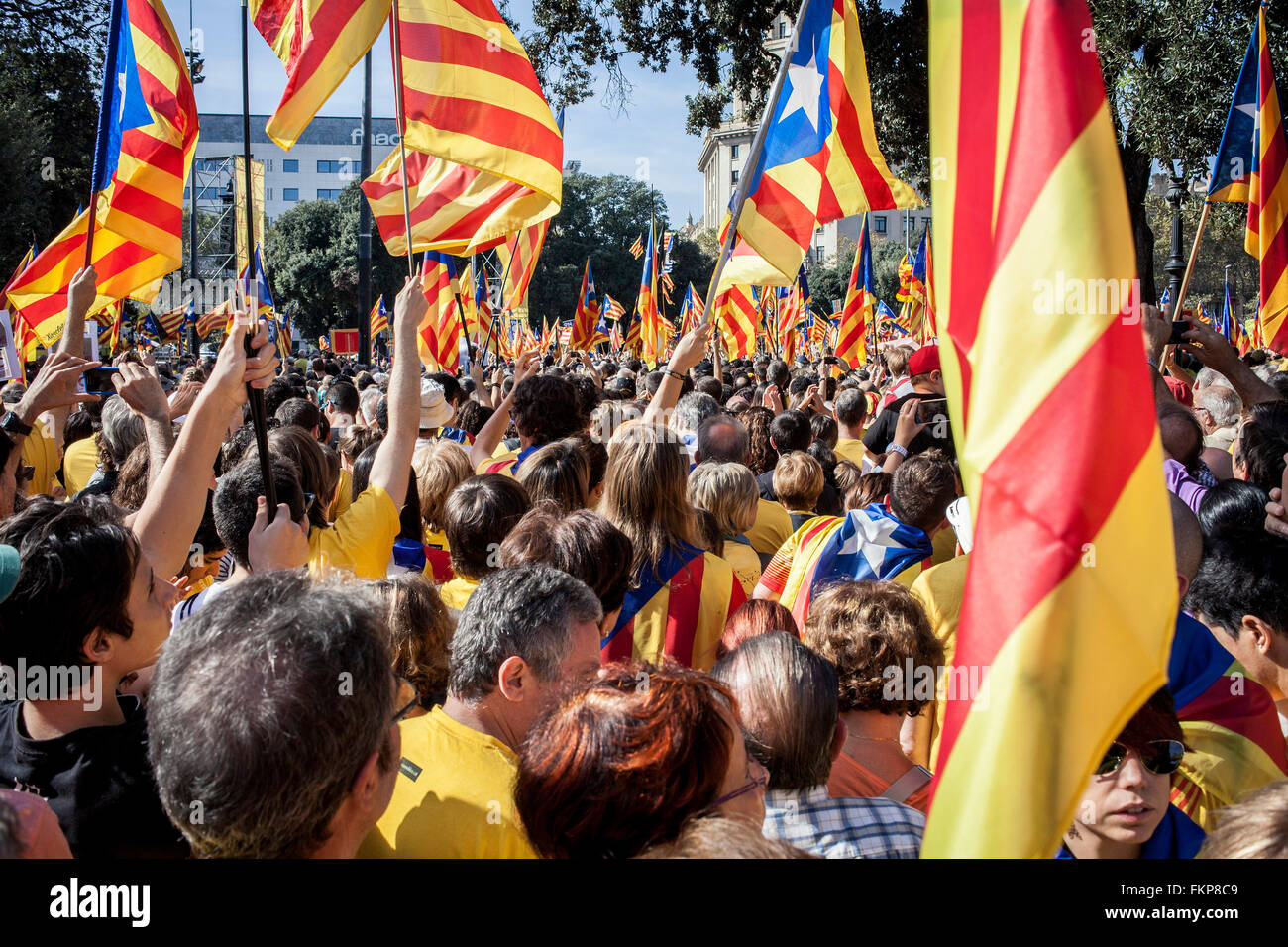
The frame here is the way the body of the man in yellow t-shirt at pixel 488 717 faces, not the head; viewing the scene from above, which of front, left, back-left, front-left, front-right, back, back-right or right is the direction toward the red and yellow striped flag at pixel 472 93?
front-left

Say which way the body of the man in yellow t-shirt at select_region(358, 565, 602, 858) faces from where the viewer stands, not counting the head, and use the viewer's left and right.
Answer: facing away from the viewer and to the right of the viewer

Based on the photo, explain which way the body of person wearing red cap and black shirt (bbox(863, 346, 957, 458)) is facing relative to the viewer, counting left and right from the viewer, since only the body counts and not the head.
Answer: facing away from the viewer and to the right of the viewer

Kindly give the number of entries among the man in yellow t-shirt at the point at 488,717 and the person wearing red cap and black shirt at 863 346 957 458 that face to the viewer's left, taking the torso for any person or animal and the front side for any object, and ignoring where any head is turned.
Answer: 0

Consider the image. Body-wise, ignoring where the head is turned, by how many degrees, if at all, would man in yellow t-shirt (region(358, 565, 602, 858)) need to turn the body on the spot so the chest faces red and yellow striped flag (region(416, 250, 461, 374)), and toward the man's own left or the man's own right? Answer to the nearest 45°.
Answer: approximately 45° to the man's own left

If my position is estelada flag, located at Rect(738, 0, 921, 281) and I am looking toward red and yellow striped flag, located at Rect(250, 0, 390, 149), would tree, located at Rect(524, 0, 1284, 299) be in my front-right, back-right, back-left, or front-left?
back-right

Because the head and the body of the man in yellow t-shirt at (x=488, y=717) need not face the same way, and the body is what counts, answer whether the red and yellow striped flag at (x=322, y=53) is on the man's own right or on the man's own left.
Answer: on the man's own left

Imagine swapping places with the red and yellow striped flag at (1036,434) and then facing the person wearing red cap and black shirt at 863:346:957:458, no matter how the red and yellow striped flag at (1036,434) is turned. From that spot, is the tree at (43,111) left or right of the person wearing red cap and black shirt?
left

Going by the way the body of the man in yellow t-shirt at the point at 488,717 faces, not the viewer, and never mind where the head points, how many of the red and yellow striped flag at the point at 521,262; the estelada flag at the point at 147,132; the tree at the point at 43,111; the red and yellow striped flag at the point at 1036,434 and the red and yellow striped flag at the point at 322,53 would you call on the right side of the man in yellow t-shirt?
1

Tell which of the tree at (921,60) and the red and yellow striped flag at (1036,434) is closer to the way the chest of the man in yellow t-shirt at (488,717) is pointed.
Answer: the tree
